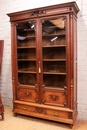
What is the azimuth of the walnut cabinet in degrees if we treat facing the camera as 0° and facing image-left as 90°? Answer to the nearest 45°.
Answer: approximately 45°
